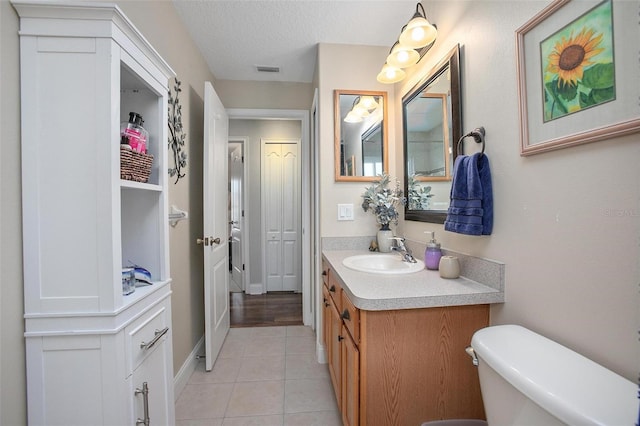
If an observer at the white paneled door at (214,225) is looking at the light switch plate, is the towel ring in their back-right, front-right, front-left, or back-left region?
front-right

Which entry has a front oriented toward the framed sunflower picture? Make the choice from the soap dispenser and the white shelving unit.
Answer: the white shelving unit

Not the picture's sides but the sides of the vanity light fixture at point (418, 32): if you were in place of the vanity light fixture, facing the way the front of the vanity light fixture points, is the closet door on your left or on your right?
on your right

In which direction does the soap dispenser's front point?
to the viewer's left

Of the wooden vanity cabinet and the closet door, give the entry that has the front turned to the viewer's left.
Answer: the wooden vanity cabinet

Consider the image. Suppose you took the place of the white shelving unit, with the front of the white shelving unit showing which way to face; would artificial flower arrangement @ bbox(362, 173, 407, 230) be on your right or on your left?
on your left

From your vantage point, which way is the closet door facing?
toward the camera

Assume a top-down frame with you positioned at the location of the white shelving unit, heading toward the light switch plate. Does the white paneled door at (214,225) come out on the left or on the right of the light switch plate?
left

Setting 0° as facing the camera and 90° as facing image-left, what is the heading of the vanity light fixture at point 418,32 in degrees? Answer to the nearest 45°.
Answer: approximately 45°

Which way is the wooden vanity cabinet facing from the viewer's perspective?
to the viewer's left

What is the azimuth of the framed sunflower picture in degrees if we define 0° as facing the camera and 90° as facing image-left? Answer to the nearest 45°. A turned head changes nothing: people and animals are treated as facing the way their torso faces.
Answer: approximately 45°

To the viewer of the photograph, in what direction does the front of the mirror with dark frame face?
facing the viewer and to the left of the viewer

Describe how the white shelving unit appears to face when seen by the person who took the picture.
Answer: facing the viewer and to the right of the viewer
